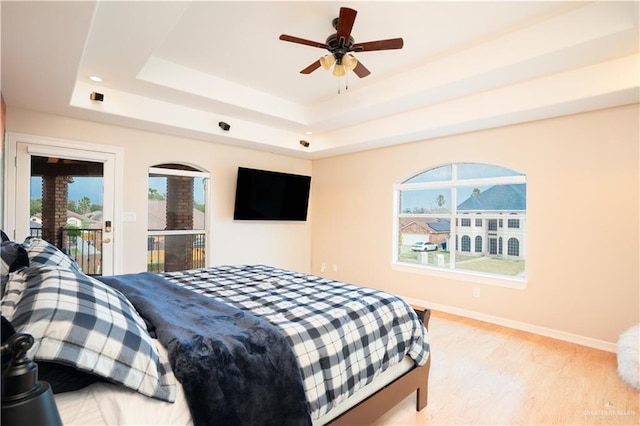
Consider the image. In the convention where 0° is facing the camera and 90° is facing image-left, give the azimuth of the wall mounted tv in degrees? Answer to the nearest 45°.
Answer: approximately 315°

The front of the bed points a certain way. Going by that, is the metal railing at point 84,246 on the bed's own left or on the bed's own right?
on the bed's own left

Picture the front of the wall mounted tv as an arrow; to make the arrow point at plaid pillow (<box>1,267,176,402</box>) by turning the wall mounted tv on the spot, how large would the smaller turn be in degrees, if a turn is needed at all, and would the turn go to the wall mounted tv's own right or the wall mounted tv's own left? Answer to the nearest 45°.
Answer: approximately 45° to the wall mounted tv's own right

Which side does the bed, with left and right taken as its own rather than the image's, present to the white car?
front

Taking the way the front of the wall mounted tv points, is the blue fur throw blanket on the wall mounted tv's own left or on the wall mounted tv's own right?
on the wall mounted tv's own right

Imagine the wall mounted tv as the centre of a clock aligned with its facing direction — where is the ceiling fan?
The ceiling fan is roughly at 1 o'clock from the wall mounted tv.

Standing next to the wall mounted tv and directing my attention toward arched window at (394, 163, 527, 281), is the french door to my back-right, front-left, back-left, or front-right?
back-right

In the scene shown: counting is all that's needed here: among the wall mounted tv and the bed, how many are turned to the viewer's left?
0

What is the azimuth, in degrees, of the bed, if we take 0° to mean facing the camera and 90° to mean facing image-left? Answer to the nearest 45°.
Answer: approximately 225°

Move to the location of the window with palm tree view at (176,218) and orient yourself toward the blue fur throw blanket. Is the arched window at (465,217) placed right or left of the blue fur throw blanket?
left

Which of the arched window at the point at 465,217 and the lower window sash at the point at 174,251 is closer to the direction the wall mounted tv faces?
the arched window

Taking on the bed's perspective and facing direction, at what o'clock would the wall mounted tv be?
The wall mounted tv is roughly at 11 o'clock from the bed.
